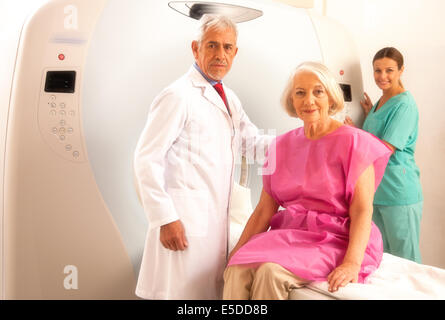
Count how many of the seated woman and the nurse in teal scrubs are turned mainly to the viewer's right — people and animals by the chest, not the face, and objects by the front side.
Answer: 0

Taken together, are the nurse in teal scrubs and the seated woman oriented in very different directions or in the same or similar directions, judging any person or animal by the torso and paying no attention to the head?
same or similar directions

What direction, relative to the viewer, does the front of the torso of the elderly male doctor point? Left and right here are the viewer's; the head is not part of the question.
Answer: facing the viewer and to the right of the viewer

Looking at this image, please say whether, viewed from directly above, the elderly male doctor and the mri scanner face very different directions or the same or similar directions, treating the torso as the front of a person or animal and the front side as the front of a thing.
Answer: same or similar directions

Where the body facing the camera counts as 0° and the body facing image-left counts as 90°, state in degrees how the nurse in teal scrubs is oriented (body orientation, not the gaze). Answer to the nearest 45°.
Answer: approximately 45°

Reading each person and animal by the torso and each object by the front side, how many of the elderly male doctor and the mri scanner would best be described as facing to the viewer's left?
0

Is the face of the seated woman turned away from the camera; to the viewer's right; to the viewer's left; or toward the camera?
toward the camera

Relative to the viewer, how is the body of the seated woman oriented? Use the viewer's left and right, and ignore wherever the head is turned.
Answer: facing the viewer and to the left of the viewer

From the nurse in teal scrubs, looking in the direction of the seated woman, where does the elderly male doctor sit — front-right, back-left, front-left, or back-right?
front-right

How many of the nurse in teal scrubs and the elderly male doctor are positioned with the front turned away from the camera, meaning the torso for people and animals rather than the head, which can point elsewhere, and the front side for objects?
0
